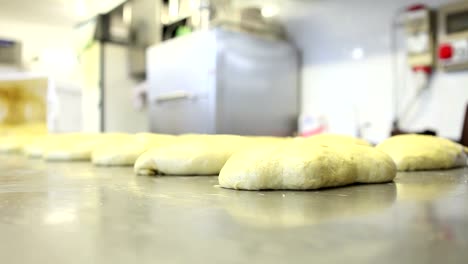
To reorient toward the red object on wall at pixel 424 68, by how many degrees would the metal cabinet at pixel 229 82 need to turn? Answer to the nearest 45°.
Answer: approximately 90° to its left

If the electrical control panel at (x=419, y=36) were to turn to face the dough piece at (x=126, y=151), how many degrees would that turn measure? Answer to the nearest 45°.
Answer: approximately 45° to its right

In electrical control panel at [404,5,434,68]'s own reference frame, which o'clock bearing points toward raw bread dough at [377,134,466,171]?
The raw bread dough is roughly at 12 o'clock from the electrical control panel.

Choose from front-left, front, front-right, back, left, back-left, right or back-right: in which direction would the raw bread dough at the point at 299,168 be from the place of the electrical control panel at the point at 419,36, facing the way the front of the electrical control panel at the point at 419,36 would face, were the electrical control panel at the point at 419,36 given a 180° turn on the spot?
back

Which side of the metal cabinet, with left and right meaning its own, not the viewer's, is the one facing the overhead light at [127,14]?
right

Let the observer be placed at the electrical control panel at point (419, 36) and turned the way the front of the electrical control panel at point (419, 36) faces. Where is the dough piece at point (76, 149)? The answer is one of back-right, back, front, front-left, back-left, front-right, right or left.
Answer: front-right

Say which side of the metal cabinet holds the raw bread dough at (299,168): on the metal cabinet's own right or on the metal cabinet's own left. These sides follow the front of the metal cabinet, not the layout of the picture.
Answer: on the metal cabinet's own left

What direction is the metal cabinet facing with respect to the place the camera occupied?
facing the viewer and to the left of the viewer

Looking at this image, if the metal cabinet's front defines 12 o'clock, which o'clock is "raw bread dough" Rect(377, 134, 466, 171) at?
The raw bread dough is roughly at 10 o'clock from the metal cabinet.

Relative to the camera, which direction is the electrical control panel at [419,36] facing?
toward the camera

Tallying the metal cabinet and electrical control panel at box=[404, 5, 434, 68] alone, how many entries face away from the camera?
0
